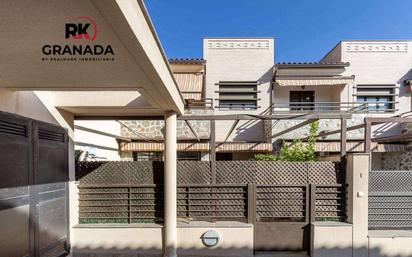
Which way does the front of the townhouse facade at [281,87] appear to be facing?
toward the camera

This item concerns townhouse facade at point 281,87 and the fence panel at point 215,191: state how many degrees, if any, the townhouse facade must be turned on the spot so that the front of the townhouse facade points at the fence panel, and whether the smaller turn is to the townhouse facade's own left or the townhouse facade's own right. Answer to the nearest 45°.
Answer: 0° — it already faces it

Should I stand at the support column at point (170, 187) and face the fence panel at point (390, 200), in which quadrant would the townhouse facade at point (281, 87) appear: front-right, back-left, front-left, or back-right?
front-left

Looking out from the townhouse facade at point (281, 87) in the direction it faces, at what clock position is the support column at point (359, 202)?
The support column is roughly at 12 o'clock from the townhouse facade.

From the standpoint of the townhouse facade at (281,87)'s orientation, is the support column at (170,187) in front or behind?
in front

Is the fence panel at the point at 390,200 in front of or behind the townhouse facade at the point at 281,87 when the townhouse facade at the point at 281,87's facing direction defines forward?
in front

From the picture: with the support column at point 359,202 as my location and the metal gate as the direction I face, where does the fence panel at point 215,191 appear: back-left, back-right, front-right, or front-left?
front-right
